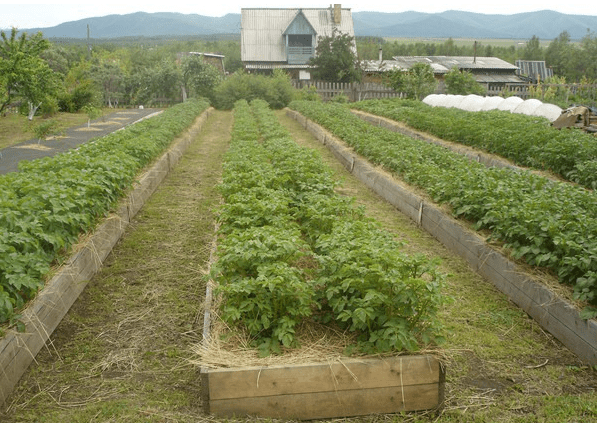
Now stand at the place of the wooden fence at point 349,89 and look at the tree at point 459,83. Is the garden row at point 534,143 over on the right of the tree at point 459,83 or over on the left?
right

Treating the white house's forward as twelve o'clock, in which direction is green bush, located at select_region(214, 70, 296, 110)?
The green bush is roughly at 12 o'clock from the white house.

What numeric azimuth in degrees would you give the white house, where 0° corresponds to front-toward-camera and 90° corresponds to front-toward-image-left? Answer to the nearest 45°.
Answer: approximately 0°

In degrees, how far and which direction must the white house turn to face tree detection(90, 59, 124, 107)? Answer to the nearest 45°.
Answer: approximately 45° to its right

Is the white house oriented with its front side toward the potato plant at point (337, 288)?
yes

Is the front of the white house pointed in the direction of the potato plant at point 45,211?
yes

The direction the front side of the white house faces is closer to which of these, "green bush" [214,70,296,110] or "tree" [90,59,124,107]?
the green bush

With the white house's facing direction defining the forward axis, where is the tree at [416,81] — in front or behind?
in front

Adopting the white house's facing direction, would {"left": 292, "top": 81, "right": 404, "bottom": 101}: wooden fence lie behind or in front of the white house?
in front
